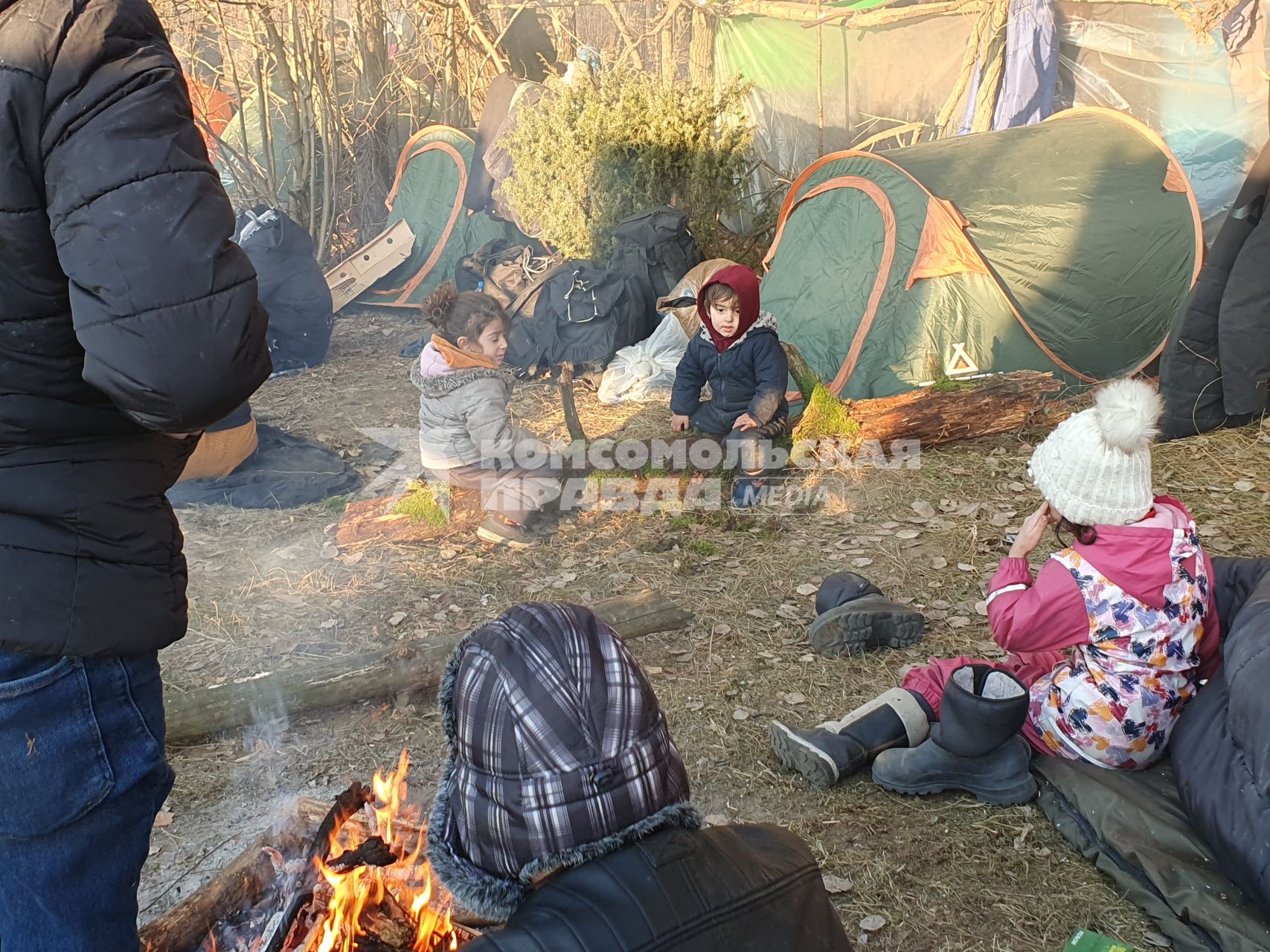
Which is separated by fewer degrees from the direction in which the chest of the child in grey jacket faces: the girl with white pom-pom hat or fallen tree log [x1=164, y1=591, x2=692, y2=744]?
the girl with white pom-pom hat

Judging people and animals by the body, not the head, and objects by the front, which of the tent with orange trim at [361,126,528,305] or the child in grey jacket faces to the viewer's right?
the child in grey jacket

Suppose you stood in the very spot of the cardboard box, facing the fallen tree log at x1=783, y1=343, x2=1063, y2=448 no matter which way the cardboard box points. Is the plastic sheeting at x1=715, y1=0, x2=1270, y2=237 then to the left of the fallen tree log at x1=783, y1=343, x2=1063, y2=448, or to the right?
left

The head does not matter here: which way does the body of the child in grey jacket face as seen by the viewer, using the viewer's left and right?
facing to the right of the viewer

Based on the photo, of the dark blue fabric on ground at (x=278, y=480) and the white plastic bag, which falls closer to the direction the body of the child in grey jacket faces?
the white plastic bag

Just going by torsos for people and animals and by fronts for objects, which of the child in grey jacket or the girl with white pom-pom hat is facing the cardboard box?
the girl with white pom-pom hat

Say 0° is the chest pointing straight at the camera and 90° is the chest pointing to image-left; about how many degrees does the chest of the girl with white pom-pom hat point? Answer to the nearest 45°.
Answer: approximately 135°

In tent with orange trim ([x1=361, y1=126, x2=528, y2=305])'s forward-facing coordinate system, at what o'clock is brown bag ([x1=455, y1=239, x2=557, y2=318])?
The brown bag is roughly at 10 o'clock from the tent with orange trim.

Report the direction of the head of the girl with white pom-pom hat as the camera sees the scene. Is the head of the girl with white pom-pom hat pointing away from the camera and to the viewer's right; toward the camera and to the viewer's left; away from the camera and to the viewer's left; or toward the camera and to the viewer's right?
away from the camera and to the viewer's left

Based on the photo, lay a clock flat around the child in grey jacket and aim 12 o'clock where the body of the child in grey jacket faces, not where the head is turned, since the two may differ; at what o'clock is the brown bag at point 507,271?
The brown bag is roughly at 9 o'clock from the child in grey jacket.

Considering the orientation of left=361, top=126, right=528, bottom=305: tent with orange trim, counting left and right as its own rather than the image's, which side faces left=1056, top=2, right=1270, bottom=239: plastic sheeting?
left

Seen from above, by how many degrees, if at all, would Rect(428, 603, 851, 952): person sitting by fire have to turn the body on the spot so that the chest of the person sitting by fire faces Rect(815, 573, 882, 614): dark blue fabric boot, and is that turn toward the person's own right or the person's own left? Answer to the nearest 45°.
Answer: approximately 45° to the person's own right

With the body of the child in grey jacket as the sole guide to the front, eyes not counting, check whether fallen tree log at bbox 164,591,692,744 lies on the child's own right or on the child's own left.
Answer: on the child's own right

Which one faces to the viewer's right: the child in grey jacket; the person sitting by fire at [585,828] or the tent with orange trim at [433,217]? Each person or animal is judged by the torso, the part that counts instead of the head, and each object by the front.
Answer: the child in grey jacket

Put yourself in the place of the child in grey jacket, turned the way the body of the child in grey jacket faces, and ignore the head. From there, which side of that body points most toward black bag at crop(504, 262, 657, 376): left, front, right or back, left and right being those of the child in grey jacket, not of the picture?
left

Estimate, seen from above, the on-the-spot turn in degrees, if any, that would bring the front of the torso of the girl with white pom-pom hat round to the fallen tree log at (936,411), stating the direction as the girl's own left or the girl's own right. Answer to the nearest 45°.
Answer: approximately 45° to the girl's own right
